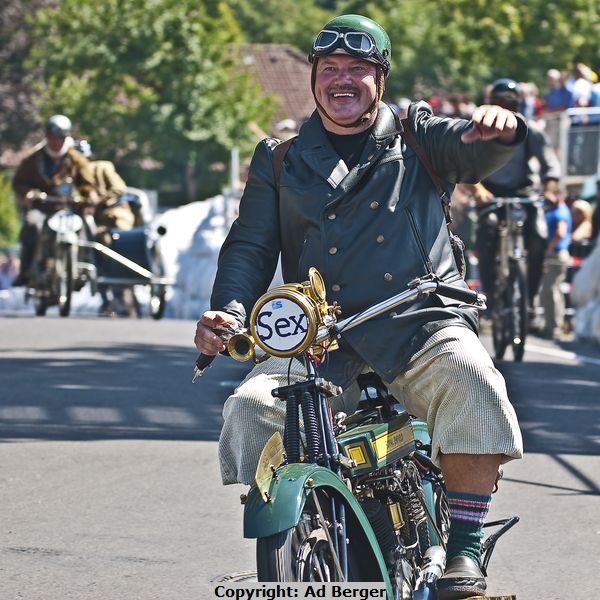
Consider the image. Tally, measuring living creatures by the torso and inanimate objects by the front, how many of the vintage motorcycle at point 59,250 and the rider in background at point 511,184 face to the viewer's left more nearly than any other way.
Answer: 0

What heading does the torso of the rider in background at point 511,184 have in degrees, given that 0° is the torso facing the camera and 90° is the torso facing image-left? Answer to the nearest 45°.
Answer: approximately 0°

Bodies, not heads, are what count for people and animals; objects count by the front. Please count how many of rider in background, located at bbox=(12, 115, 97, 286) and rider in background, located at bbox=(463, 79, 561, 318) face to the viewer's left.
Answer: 0

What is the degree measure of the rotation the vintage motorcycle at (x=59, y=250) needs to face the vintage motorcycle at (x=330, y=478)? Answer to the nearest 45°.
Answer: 0° — it already faces it

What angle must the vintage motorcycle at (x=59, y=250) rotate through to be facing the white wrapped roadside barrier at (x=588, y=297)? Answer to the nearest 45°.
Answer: approximately 45° to its left

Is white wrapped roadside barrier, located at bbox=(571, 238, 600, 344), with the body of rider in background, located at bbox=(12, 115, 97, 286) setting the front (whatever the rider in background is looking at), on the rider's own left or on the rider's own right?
on the rider's own left

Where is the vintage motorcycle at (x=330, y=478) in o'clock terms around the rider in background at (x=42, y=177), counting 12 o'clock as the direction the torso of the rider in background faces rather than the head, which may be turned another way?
The vintage motorcycle is roughly at 12 o'clock from the rider in background.

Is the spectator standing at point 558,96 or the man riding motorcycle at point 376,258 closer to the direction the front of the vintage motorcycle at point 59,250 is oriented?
the man riding motorcycle
